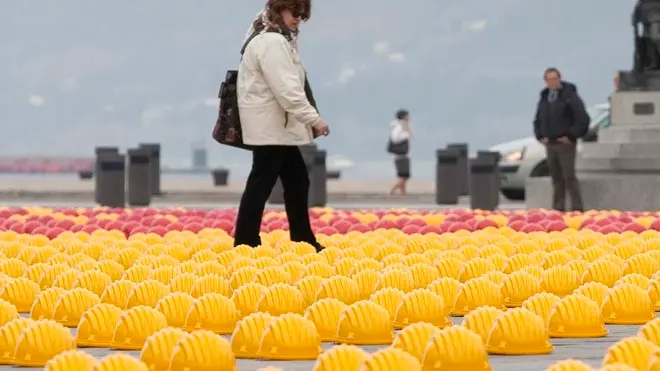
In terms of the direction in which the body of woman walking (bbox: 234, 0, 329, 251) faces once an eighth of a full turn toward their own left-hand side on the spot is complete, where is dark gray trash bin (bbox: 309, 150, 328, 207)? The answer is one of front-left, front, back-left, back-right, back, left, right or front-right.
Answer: front-left

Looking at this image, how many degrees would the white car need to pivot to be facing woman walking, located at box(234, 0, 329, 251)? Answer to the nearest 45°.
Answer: approximately 45° to its left

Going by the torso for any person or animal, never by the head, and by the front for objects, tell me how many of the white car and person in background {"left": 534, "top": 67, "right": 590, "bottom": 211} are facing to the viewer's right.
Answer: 0

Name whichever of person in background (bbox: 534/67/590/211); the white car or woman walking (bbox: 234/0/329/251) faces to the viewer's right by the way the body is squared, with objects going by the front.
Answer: the woman walking

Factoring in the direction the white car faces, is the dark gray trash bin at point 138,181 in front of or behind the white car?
in front

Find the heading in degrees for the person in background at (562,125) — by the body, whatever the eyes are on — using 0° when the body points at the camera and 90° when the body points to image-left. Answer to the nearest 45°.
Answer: approximately 45°

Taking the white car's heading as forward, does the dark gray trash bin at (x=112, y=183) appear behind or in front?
in front

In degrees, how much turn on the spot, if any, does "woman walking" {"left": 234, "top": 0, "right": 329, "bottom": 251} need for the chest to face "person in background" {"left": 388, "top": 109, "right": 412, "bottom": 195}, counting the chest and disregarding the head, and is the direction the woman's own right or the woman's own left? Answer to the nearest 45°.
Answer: approximately 90° to the woman's own left

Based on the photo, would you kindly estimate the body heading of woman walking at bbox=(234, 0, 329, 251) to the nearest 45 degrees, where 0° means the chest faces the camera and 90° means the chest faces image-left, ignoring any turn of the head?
approximately 270°
